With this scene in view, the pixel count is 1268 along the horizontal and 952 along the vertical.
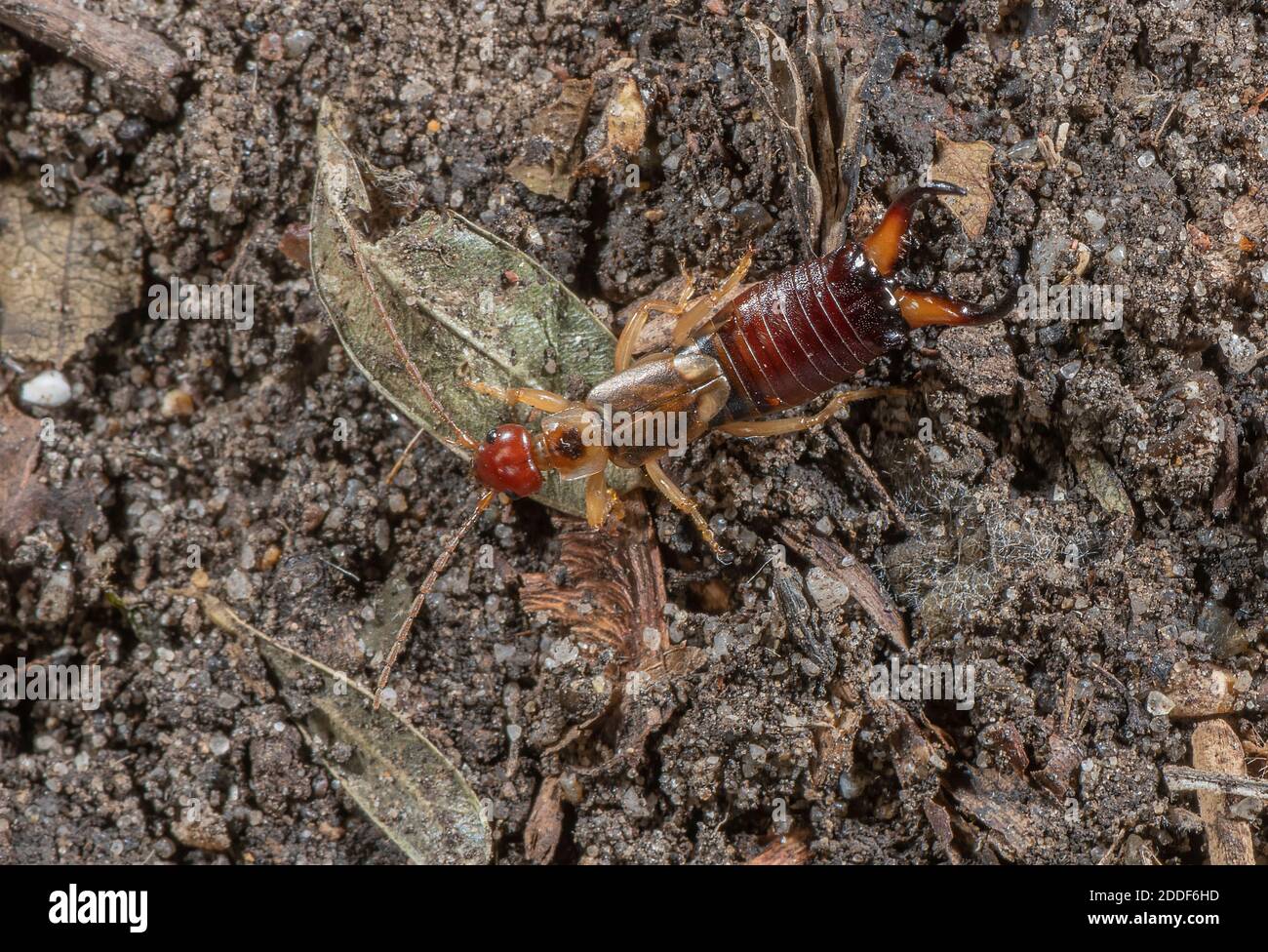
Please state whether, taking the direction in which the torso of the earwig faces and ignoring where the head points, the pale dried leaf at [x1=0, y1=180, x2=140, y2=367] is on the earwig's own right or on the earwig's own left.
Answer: on the earwig's own right

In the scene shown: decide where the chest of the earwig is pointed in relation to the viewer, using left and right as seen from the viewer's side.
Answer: facing the viewer and to the left of the viewer

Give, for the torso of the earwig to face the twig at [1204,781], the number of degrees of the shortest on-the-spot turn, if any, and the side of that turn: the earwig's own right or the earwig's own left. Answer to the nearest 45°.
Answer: approximately 135° to the earwig's own left

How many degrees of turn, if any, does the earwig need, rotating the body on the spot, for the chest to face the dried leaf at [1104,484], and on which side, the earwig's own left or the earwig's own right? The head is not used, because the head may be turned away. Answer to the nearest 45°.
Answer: approximately 135° to the earwig's own left

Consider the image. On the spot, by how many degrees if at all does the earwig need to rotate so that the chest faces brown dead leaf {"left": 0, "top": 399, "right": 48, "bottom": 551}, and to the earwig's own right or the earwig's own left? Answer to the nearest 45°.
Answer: approximately 45° to the earwig's own right

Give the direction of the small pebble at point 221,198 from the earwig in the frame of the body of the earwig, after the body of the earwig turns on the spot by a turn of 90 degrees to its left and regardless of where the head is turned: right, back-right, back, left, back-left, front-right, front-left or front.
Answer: back-right

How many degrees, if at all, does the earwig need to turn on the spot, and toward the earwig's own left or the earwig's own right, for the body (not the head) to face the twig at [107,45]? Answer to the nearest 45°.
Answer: approximately 45° to the earwig's own right
